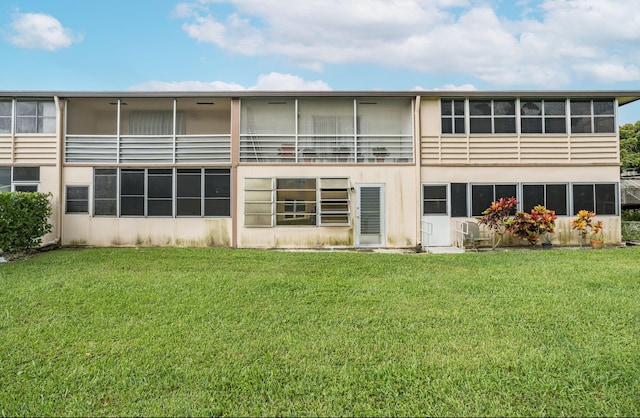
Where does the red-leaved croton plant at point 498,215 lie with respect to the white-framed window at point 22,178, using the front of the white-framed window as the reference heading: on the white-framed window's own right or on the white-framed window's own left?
on the white-framed window's own left

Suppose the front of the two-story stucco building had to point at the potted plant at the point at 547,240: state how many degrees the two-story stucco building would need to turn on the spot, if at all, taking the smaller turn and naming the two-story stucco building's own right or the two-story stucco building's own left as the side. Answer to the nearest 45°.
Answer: approximately 90° to the two-story stucco building's own left

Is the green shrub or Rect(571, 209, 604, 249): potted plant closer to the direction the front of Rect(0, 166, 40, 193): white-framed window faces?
the green shrub

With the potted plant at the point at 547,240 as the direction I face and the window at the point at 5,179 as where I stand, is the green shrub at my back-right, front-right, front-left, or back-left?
front-right

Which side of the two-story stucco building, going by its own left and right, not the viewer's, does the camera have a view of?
front

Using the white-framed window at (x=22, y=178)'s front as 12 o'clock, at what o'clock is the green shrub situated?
The green shrub is roughly at 12 o'clock from the white-framed window.

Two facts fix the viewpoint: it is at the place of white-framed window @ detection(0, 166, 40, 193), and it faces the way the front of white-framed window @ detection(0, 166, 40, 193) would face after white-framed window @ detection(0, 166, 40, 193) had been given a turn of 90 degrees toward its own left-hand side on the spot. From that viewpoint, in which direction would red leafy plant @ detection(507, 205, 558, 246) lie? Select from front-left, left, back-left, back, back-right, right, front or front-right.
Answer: front-right

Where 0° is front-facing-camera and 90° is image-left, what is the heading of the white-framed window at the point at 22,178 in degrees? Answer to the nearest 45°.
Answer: approximately 0°
